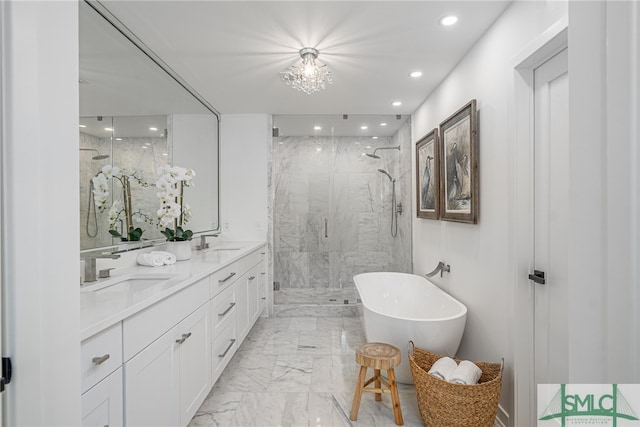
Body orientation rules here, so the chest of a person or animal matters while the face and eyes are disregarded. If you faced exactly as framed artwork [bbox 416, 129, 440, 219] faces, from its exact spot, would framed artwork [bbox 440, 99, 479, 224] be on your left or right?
on your left

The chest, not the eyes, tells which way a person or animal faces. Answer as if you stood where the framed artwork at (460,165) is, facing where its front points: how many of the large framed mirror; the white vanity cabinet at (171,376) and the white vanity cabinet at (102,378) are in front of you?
3

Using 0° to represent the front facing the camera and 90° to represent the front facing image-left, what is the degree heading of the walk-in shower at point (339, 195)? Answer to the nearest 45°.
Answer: approximately 0°

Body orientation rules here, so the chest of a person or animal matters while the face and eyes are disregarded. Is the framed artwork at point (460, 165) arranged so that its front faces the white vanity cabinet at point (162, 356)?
yes

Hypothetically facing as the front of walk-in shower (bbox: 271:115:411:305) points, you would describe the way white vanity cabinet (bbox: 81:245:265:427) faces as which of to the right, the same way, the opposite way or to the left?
to the left

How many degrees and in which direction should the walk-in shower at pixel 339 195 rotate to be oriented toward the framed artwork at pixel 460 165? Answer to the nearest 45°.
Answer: approximately 45° to its left

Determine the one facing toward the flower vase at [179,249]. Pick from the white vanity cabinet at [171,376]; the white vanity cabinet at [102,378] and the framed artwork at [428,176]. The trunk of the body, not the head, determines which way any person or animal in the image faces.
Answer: the framed artwork

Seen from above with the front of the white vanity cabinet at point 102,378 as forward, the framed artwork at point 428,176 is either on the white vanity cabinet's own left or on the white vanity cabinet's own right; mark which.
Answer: on the white vanity cabinet's own left

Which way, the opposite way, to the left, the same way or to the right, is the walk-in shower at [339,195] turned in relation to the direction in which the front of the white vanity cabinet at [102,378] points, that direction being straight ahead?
to the right
